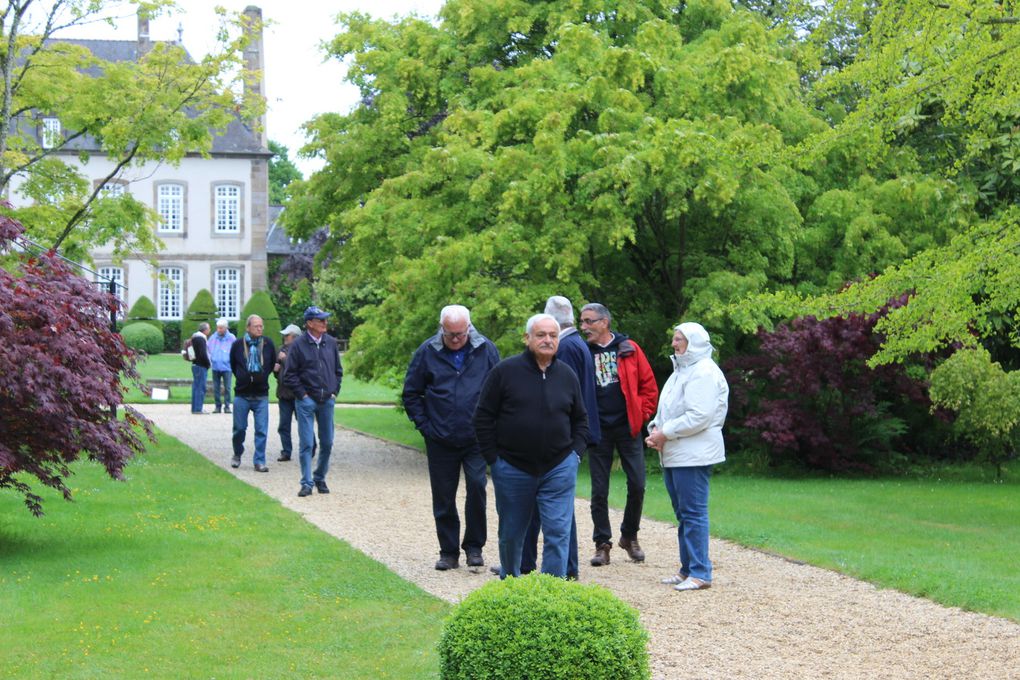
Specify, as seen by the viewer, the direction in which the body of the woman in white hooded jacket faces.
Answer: to the viewer's left

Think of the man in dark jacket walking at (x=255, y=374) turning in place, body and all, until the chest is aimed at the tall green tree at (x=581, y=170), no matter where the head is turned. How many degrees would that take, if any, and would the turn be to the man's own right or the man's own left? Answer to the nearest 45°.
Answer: approximately 90° to the man's own left

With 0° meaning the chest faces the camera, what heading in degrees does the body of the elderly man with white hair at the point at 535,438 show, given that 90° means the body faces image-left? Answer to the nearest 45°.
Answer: approximately 0°

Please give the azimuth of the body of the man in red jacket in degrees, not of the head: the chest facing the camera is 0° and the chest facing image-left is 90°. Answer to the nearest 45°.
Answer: approximately 45°

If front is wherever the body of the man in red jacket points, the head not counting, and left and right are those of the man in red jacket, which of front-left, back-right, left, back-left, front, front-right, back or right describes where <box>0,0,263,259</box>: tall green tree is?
right

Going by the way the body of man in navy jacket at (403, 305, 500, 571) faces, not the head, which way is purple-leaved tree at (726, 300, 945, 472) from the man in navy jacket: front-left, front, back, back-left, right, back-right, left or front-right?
back-left

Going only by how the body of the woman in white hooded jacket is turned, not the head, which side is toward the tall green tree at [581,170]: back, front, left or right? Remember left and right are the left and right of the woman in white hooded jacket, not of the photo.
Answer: right

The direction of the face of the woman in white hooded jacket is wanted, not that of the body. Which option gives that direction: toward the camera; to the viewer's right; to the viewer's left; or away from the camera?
to the viewer's left
